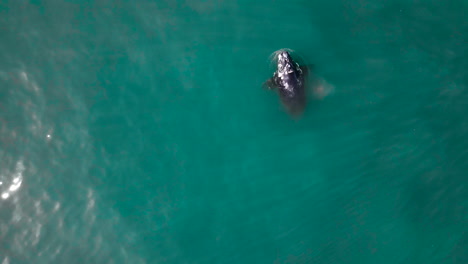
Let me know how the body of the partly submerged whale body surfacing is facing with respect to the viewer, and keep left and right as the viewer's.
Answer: facing away from the viewer
